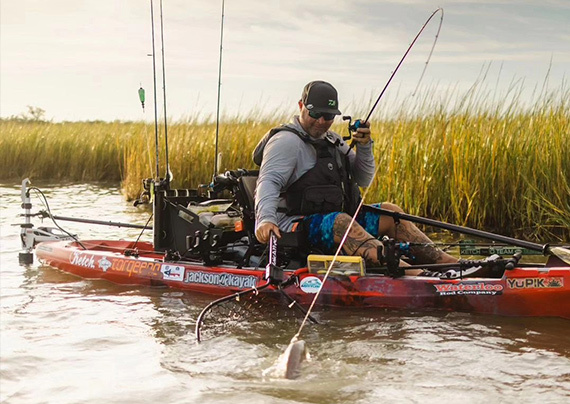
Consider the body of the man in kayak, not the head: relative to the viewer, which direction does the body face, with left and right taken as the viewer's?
facing the viewer and to the right of the viewer

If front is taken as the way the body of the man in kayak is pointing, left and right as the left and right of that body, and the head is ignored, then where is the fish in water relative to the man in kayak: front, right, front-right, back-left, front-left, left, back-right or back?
front-right
